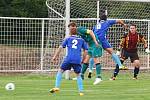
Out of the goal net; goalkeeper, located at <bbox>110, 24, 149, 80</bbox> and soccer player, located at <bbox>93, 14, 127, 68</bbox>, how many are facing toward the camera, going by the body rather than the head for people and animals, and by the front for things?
2

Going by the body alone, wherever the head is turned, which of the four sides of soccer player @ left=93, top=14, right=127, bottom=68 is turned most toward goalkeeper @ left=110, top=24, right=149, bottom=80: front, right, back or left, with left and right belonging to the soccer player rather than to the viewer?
front

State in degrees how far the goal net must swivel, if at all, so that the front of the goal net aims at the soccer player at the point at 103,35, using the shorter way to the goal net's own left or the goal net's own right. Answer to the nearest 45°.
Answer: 0° — it already faces them

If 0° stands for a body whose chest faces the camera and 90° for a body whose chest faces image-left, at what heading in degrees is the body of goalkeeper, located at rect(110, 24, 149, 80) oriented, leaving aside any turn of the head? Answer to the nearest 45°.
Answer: approximately 0°

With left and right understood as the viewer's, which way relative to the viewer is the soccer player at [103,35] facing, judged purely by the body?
facing away from the viewer and to the right of the viewer

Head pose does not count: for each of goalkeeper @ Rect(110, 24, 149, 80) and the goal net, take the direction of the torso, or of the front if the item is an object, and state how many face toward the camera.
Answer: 2

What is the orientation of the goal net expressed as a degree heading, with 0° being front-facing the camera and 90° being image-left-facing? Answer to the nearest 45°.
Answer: approximately 0°

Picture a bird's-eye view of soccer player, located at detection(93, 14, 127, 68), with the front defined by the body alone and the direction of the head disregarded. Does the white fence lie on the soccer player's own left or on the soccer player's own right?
on the soccer player's own left

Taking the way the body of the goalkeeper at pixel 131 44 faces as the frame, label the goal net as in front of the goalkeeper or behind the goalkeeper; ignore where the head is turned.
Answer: behind

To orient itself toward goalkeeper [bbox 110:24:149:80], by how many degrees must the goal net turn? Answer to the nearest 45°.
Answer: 0° — it already faces them
